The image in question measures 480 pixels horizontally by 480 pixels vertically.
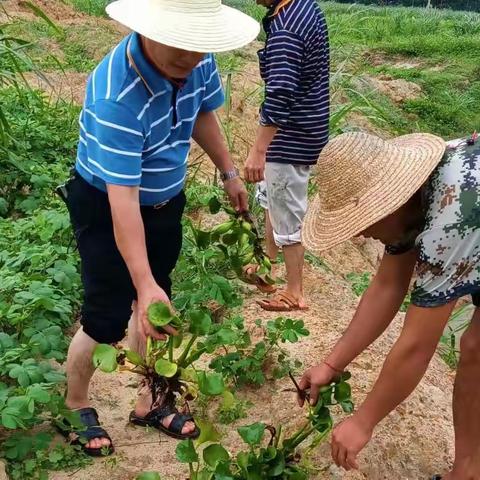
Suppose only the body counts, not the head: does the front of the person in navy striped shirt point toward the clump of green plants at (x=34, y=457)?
no

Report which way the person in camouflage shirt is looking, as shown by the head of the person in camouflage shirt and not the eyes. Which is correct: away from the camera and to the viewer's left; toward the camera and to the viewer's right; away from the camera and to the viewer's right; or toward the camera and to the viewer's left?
toward the camera and to the viewer's left

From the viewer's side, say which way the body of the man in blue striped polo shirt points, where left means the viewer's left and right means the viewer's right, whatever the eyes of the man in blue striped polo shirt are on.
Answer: facing the viewer and to the right of the viewer

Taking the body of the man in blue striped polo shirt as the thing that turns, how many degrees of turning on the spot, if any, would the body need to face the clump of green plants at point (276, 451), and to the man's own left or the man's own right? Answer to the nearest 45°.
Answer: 0° — they already face it

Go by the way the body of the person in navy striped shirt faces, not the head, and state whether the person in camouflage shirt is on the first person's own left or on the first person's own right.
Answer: on the first person's own left

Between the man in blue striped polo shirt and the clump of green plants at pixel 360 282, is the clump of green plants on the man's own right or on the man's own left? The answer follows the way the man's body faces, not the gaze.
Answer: on the man's own left

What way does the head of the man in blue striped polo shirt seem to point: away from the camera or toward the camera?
toward the camera
